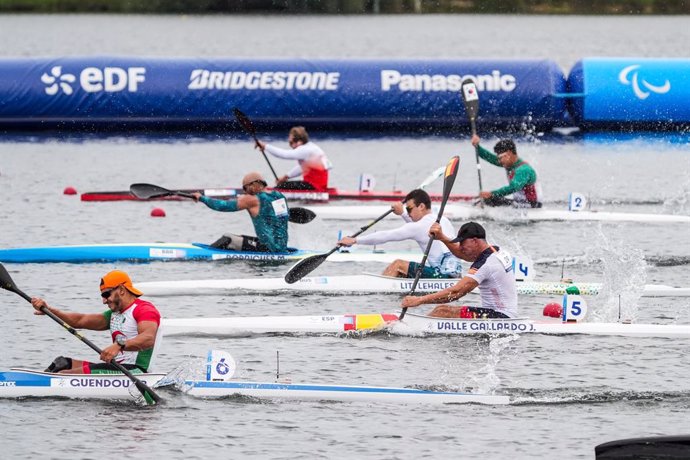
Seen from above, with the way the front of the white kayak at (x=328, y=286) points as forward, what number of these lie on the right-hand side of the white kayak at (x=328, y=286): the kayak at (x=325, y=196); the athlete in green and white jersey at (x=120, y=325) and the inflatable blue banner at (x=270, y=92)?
2

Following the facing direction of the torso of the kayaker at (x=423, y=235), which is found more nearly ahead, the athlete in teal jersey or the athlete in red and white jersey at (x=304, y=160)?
the athlete in teal jersey

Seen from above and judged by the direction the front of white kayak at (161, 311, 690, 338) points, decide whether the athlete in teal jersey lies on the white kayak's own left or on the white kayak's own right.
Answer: on the white kayak's own right

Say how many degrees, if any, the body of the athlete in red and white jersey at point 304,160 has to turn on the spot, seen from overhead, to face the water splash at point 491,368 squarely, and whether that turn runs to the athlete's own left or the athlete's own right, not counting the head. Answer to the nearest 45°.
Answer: approximately 90° to the athlete's own left

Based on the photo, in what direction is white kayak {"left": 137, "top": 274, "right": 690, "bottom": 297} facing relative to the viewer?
to the viewer's left

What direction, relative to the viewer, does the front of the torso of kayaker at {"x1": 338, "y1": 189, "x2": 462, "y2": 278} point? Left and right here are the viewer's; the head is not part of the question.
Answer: facing to the left of the viewer

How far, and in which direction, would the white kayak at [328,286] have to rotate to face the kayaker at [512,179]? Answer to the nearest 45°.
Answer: approximately 135° to its right

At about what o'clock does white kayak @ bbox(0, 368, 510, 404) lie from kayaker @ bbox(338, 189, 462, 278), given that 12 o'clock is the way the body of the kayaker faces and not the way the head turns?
The white kayak is roughly at 10 o'clock from the kayaker.

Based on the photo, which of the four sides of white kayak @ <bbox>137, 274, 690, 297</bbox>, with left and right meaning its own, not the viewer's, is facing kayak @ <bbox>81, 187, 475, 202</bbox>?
right

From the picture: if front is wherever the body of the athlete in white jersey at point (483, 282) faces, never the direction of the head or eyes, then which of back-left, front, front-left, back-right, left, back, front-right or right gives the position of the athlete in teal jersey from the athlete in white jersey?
front-right

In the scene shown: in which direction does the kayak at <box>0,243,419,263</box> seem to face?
to the viewer's left

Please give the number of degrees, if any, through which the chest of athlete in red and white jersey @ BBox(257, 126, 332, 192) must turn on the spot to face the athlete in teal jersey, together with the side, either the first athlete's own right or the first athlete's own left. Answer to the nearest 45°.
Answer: approximately 90° to the first athlete's own left

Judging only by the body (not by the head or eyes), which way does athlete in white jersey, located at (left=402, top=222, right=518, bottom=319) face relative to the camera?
to the viewer's left

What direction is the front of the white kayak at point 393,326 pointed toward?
to the viewer's left
